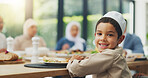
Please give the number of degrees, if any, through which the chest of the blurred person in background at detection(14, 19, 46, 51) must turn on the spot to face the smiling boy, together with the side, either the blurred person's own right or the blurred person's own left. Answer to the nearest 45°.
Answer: approximately 45° to the blurred person's own right

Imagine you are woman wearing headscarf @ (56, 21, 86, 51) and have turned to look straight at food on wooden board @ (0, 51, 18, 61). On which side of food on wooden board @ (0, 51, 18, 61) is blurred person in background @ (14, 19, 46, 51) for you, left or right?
right

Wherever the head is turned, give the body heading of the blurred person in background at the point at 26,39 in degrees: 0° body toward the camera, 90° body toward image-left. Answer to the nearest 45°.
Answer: approximately 315°

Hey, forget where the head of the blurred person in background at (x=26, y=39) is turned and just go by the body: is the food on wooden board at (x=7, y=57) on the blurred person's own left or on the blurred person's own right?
on the blurred person's own right

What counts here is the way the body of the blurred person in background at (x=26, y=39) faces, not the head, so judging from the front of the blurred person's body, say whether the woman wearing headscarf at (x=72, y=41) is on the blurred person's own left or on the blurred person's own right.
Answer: on the blurred person's own left
